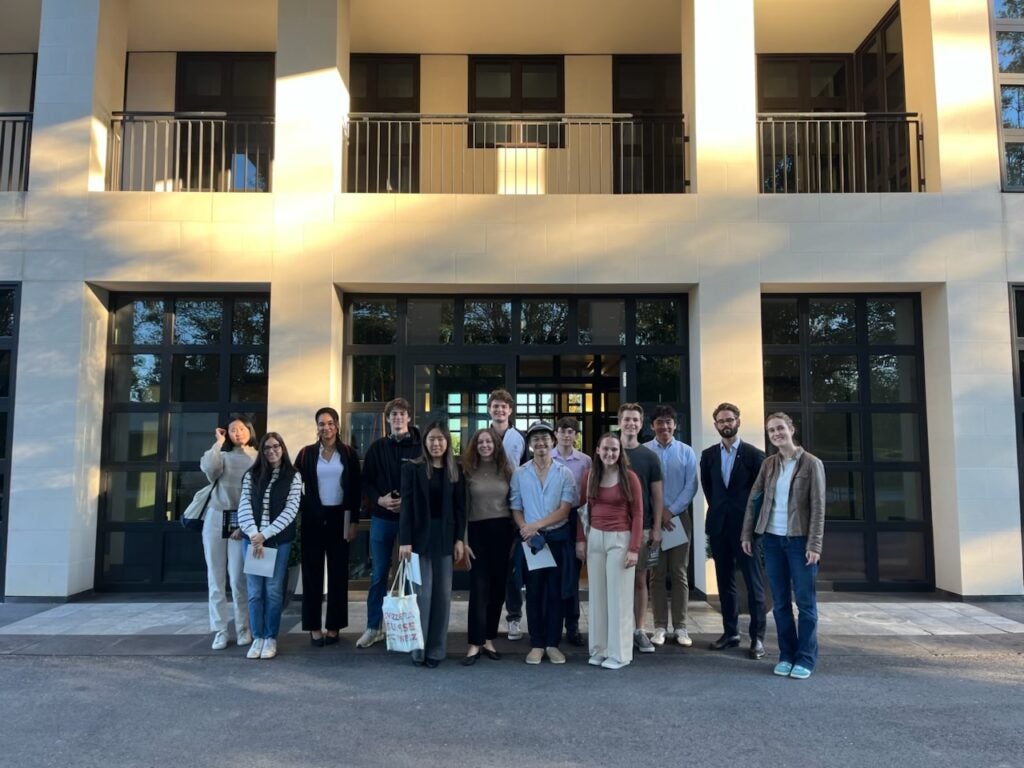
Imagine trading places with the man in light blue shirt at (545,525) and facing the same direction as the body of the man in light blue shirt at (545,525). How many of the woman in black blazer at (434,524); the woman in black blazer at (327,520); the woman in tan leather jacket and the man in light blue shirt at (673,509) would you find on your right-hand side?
2

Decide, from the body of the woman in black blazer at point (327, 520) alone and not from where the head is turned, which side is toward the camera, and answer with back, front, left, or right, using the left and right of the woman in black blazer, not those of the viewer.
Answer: front

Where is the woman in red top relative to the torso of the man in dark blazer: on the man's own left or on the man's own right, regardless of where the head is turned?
on the man's own right

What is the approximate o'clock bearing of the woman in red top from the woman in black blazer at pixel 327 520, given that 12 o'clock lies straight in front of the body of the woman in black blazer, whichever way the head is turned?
The woman in red top is roughly at 10 o'clock from the woman in black blazer.

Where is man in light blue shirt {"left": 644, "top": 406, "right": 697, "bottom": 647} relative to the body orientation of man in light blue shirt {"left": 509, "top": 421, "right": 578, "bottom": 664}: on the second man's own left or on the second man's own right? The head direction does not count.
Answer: on the second man's own left

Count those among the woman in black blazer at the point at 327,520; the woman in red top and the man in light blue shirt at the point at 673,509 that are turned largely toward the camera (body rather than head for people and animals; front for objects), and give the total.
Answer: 3

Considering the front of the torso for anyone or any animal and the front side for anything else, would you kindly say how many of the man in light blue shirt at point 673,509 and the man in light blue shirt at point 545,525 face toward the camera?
2

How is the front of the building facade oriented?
toward the camera

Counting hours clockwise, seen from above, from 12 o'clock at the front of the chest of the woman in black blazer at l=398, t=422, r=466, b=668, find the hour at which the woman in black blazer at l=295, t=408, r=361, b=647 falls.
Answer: the woman in black blazer at l=295, t=408, r=361, b=647 is roughly at 4 o'clock from the woman in black blazer at l=398, t=422, r=466, b=668.

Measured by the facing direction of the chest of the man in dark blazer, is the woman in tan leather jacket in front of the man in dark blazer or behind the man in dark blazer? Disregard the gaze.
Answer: in front

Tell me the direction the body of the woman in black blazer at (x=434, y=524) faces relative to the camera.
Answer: toward the camera

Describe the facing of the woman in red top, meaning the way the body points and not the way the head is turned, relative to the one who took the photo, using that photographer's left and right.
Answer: facing the viewer
